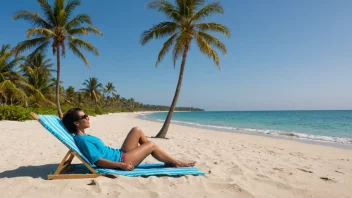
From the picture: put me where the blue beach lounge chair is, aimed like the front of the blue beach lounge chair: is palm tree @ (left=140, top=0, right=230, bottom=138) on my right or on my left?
on my left

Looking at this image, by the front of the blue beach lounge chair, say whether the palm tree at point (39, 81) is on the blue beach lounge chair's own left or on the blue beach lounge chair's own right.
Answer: on the blue beach lounge chair's own left

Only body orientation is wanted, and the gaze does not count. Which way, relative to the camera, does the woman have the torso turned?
to the viewer's right

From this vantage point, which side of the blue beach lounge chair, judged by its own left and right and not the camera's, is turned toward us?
right

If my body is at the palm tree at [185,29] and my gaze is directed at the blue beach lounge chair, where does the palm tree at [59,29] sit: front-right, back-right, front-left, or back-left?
back-right

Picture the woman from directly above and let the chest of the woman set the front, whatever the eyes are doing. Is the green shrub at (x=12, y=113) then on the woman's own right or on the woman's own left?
on the woman's own left

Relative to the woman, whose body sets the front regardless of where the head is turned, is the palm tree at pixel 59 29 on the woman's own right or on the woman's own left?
on the woman's own left

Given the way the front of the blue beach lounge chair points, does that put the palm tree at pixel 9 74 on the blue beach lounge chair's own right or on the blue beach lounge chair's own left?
on the blue beach lounge chair's own left

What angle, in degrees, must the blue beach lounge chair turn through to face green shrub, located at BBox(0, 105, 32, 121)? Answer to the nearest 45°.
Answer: approximately 135° to its left
